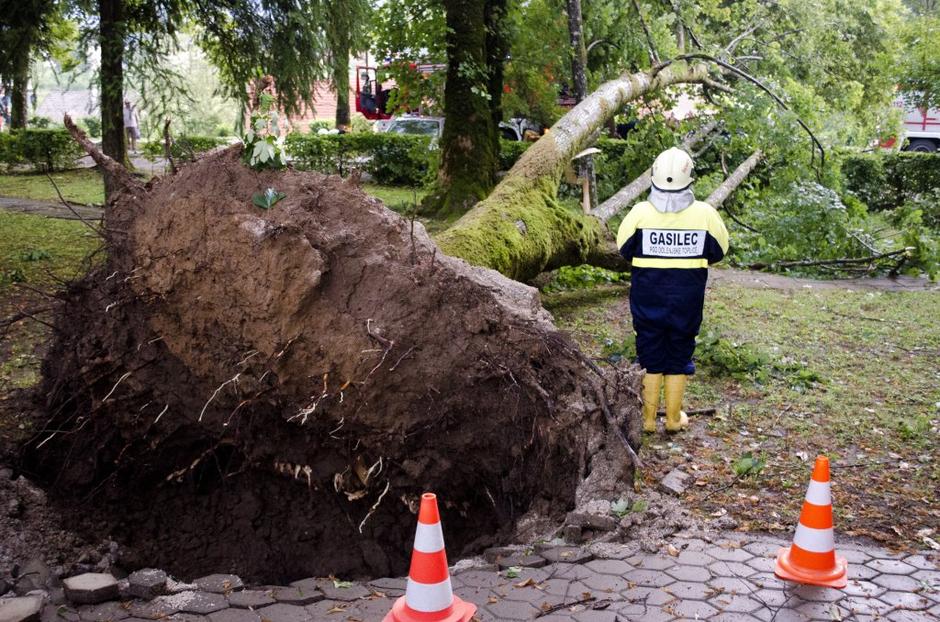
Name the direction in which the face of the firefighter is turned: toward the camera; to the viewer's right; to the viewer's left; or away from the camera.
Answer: away from the camera

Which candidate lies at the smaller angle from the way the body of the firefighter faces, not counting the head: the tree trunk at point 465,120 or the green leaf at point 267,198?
the tree trunk

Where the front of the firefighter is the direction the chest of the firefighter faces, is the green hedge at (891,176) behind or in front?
in front

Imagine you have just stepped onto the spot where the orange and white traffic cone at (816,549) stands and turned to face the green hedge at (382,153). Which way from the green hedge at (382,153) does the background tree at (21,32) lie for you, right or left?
left

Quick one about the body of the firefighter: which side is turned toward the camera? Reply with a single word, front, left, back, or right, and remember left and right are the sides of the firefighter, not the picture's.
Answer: back

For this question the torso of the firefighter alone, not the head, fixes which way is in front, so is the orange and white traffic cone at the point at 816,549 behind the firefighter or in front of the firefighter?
behind

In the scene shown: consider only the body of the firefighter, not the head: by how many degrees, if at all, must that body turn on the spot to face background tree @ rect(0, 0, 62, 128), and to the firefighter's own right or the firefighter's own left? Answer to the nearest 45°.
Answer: approximately 90° to the firefighter's own left

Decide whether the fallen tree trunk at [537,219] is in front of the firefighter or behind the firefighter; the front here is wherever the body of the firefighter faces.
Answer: in front

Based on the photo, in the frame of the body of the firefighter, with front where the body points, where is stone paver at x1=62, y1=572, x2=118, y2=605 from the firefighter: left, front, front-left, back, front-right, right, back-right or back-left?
back-left

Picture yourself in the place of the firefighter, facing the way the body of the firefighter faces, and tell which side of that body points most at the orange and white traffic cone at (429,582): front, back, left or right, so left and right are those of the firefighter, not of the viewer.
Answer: back

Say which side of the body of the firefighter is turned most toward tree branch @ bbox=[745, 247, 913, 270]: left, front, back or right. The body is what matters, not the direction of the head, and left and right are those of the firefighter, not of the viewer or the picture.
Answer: front
